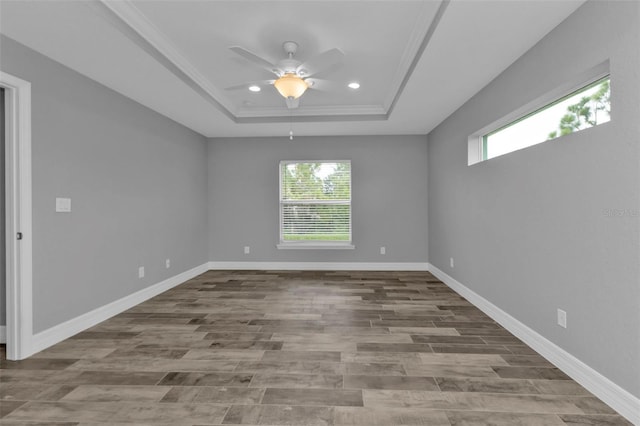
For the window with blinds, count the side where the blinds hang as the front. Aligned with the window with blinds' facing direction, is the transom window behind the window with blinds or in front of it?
in front

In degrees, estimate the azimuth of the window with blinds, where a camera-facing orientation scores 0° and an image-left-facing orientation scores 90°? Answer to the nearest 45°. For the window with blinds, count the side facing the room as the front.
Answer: approximately 0°

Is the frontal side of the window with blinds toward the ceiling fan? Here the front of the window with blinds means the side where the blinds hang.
yes
